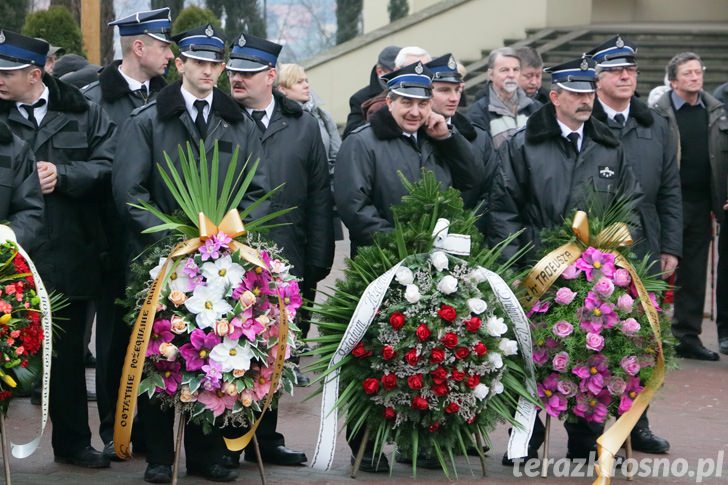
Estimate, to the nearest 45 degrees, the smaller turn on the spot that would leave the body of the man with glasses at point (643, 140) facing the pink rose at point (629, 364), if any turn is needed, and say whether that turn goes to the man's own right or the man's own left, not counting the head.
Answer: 0° — they already face it

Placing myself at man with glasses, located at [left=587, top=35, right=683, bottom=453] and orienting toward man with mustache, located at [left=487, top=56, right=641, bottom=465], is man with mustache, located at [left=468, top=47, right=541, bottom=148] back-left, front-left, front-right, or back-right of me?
back-right

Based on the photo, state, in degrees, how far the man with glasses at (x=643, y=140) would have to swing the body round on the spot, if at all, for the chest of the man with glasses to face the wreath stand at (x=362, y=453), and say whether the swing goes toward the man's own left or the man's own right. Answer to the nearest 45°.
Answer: approximately 45° to the man's own right

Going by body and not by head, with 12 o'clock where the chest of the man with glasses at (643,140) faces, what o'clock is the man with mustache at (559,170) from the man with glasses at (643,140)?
the man with mustache at (559,170) is roughly at 1 o'clock from the man with glasses at (643,140).

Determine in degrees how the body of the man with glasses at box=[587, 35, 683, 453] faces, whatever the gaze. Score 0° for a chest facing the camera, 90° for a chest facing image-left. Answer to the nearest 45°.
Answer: approximately 0°

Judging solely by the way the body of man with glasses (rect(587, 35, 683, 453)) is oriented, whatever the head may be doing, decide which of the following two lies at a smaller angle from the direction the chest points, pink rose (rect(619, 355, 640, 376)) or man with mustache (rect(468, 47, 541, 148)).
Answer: the pink rose
